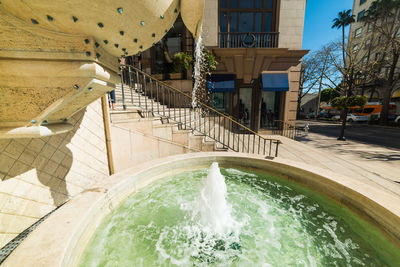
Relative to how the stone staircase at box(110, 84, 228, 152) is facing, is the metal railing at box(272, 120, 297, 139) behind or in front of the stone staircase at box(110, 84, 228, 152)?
in front

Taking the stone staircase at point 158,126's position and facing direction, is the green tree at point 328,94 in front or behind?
in front

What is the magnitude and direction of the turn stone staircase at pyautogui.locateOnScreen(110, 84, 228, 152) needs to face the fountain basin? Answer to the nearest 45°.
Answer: approximately 90° to its right

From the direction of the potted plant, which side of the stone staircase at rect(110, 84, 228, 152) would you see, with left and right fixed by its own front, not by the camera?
left

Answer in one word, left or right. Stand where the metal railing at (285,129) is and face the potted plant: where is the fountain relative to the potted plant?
left

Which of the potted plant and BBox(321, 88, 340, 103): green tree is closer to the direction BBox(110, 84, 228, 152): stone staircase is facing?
the green tree

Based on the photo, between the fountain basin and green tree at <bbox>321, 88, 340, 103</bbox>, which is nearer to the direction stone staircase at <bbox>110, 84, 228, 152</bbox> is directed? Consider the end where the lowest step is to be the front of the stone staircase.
the green tree

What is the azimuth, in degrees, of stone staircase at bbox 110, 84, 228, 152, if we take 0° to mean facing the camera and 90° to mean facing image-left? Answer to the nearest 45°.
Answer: approximately 270°
